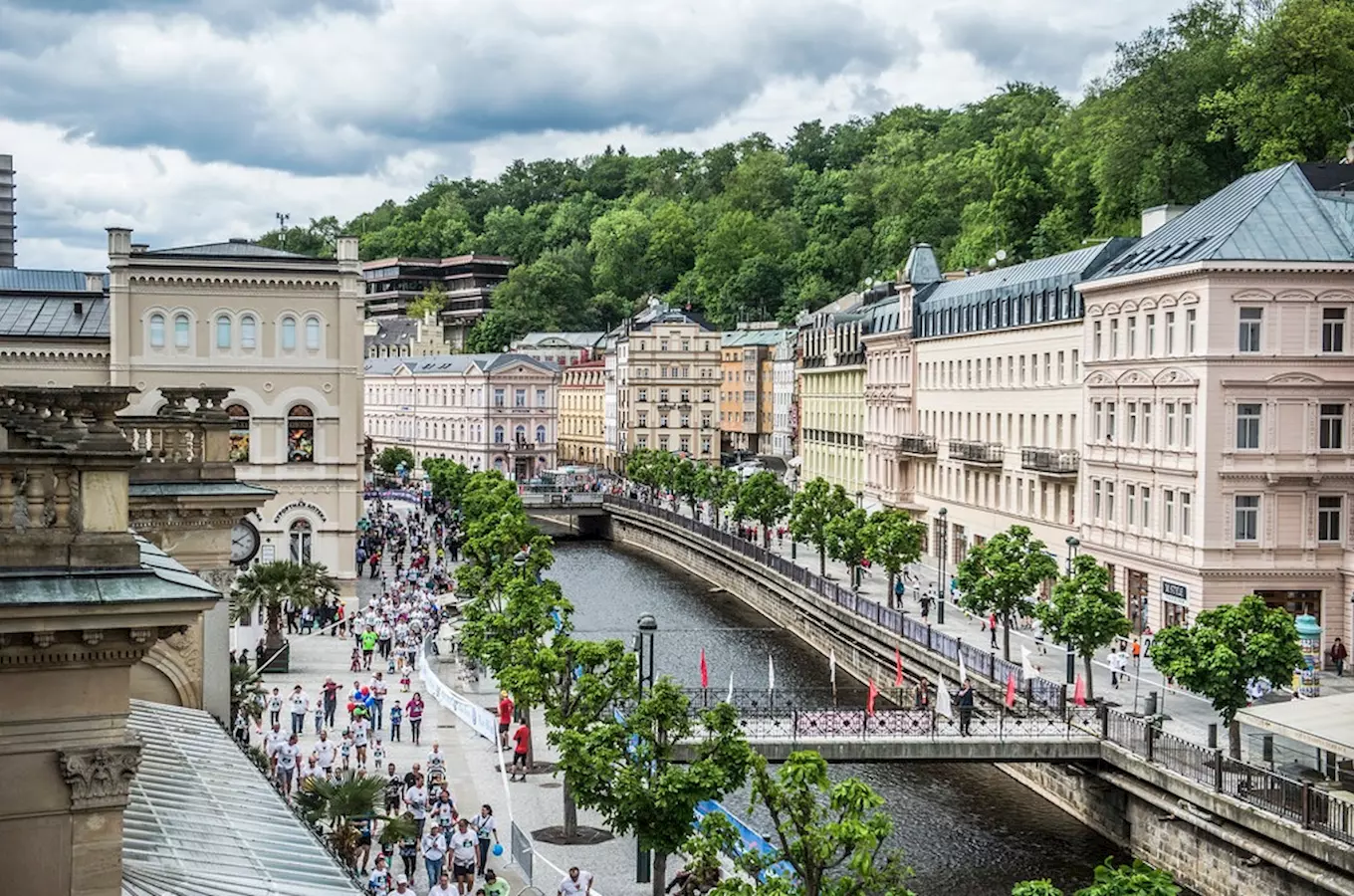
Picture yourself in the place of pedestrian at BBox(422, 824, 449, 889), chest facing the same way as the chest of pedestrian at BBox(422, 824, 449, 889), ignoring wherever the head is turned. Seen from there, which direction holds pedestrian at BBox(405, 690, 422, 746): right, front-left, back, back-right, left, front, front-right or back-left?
back

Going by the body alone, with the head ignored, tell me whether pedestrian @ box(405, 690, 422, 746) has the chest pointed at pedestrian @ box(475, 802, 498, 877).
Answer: yes

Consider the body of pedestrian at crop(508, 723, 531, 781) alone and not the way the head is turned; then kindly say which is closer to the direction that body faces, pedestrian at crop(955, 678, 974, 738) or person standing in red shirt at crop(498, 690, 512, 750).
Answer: the person standing in red shirt

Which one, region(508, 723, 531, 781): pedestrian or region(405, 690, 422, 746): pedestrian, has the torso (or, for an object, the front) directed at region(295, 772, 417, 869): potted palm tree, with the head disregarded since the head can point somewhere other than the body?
region(405, 690, 422, 746): pedestrian

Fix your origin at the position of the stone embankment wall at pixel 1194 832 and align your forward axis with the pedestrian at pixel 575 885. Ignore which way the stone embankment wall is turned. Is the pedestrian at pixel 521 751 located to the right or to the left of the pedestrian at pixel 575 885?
right

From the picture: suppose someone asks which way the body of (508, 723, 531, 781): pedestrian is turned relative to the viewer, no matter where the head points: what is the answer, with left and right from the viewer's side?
facing away from the viewer and to the left of the viewer

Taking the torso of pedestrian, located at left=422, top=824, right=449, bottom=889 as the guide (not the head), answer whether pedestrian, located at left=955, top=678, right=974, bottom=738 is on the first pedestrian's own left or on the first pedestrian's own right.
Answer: on the first pedestrian's own left

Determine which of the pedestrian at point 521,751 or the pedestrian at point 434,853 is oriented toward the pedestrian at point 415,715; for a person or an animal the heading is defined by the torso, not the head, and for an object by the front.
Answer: the pedestrian at point 521,751

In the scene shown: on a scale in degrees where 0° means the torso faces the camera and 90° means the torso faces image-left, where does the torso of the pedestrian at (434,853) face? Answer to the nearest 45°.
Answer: approximately 0°

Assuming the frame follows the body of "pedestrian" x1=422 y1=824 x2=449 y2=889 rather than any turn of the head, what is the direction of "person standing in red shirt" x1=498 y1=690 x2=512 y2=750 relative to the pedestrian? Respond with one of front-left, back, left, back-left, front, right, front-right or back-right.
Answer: back

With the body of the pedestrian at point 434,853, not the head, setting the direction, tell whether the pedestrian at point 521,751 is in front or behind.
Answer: behind

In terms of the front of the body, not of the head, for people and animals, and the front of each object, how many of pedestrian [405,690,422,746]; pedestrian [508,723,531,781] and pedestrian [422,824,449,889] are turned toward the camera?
2
